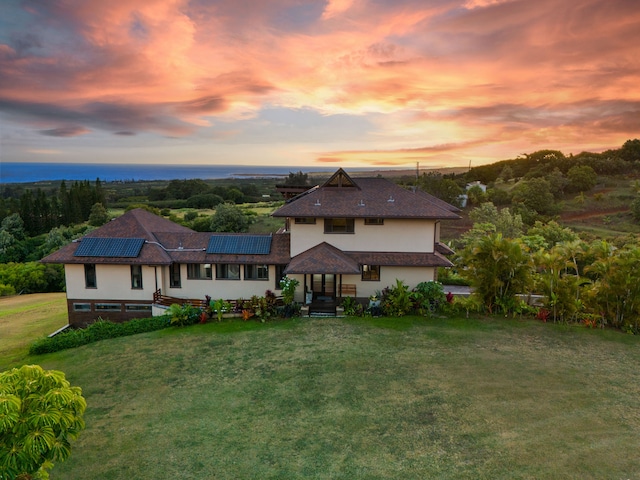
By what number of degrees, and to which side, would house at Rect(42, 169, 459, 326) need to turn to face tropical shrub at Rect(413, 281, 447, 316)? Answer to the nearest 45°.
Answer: approximately 90° to its left

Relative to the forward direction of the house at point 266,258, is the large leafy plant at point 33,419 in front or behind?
in front

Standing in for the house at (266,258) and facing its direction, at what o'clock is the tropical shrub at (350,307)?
The tropical shrub is roughly at 10 o'clock from the house.

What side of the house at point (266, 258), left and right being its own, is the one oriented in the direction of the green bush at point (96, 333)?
right

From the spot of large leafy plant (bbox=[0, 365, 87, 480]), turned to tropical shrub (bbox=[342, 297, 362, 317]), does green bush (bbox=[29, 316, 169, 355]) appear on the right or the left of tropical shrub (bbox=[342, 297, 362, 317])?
left

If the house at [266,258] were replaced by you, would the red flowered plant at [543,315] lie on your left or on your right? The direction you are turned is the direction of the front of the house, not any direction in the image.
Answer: on your left

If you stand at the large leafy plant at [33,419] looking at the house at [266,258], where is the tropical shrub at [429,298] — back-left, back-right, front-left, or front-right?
front-right

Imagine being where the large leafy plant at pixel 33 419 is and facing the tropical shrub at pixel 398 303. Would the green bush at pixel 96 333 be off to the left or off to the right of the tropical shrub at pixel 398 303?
left

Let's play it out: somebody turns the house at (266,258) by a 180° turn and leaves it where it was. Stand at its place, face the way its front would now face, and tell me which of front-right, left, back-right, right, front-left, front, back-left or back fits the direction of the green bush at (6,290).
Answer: front-left

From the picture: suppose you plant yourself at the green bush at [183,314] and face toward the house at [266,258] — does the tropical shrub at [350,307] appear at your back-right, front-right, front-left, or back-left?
front-right

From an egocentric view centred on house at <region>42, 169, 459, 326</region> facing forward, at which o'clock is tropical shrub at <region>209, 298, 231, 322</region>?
The tropical shrub is roughly at 2 o'clock from the house.

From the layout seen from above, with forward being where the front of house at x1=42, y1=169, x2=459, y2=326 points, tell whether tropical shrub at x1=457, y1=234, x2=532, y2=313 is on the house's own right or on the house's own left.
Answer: on the house's own left

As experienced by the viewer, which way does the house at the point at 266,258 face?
facing the viewer

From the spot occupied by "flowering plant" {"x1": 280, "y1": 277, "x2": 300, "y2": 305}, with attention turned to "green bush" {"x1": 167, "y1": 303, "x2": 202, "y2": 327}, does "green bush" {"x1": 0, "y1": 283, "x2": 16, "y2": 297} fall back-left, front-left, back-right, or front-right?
front-right
